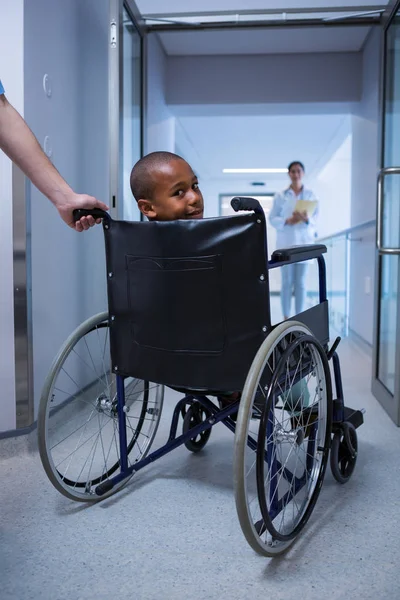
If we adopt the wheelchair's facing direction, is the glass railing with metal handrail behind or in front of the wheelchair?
in front

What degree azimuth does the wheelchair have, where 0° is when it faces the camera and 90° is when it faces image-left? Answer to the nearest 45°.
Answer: approximately 225°

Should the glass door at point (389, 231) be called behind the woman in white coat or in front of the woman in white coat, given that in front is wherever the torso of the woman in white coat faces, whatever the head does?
in front

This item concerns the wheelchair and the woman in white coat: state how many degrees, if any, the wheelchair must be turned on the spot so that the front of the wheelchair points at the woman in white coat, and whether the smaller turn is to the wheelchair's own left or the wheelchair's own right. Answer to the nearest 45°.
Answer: approximately 45° to the wheelchair's own left

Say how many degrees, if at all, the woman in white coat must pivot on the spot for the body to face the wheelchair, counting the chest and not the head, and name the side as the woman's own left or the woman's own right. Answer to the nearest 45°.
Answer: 0° — they already face it

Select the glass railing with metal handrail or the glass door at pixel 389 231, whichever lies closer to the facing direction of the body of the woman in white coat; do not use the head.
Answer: the glass door

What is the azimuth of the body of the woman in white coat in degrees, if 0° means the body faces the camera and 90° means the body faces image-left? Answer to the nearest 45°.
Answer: approximately 0°

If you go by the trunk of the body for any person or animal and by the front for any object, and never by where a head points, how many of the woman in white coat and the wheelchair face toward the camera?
1

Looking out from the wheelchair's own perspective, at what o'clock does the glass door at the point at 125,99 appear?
The glass door is roughly at 10 o'clock from the wheelchair.
